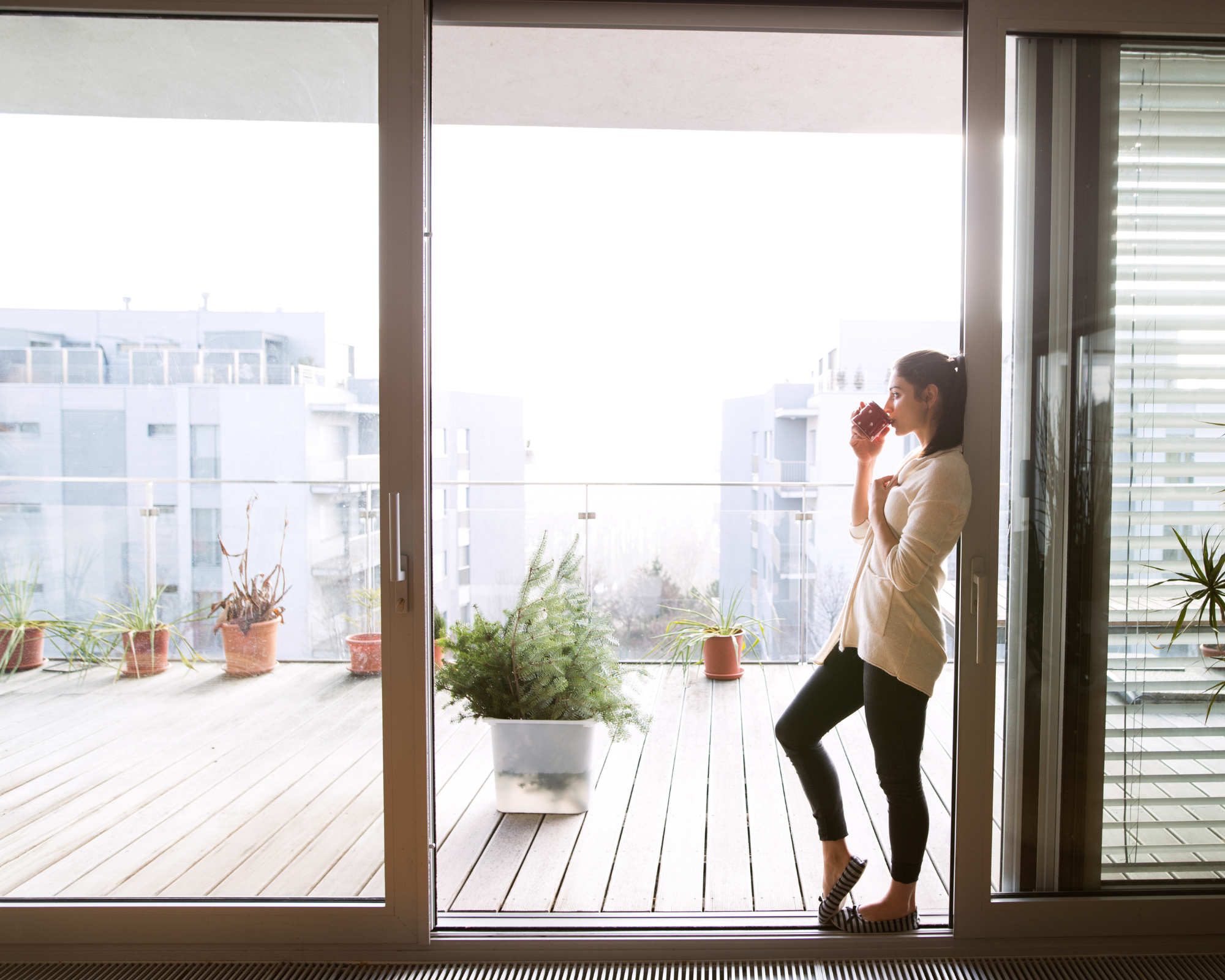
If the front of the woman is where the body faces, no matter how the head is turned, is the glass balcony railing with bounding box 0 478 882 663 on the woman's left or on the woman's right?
on the woman's right

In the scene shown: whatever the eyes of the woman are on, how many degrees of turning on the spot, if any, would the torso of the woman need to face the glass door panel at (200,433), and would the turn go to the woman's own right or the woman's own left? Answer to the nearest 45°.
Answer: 0° — they already face it

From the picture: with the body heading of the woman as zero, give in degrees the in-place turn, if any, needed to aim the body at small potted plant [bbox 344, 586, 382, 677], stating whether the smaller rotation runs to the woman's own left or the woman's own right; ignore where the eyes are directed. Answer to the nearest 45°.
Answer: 0° — they already face it

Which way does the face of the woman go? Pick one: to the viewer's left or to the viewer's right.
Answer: to the viewer's left

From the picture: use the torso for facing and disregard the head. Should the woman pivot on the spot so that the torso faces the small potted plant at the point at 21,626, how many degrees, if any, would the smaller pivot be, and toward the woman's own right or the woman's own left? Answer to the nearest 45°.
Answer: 0° — they already face it

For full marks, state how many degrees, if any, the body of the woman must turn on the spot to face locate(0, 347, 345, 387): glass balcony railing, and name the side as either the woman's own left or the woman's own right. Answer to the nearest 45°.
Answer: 0° — they already face it

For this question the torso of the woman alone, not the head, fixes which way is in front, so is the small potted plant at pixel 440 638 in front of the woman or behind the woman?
in front

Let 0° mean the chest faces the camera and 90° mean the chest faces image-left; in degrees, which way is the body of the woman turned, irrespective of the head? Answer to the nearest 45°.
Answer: approximately 90°
